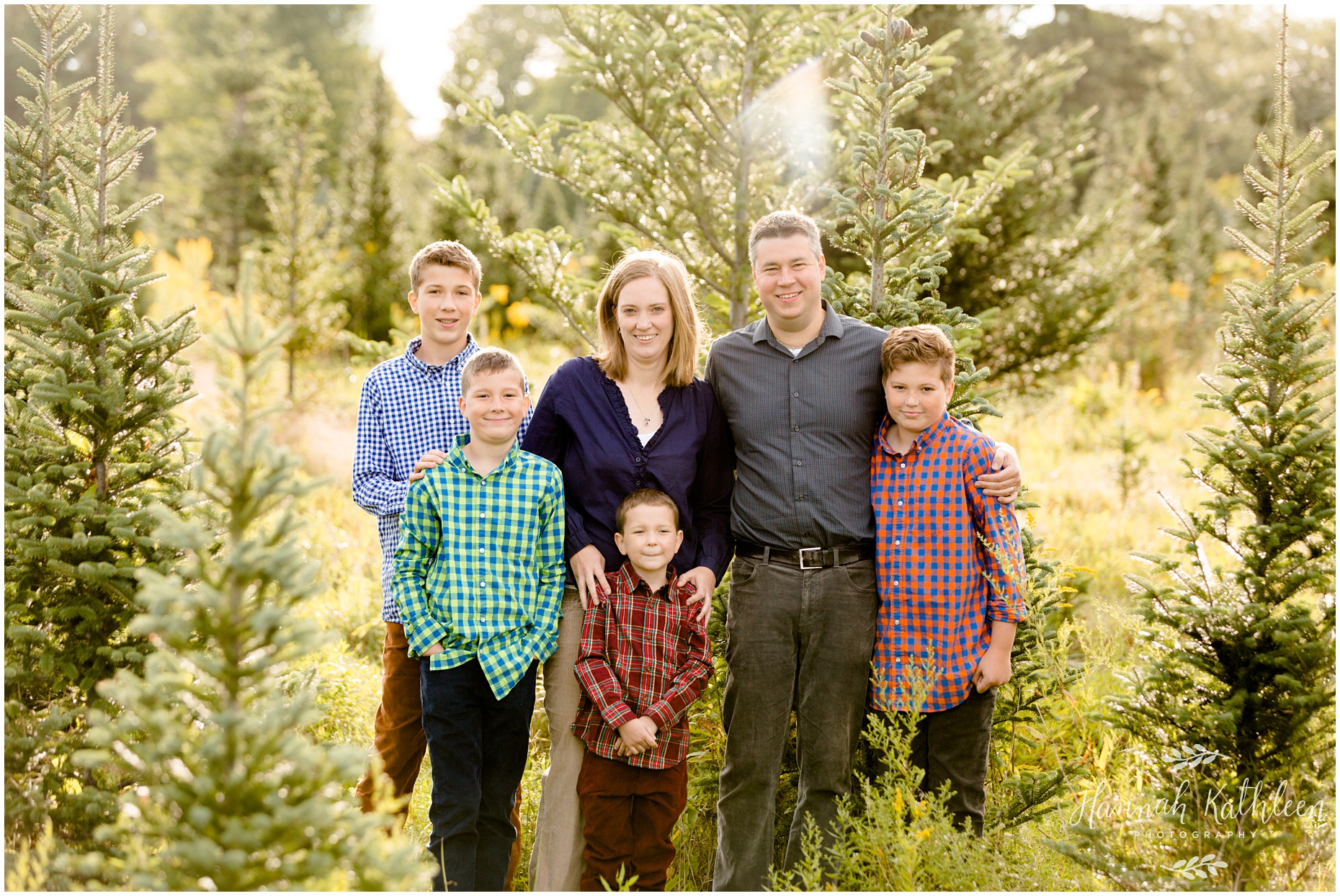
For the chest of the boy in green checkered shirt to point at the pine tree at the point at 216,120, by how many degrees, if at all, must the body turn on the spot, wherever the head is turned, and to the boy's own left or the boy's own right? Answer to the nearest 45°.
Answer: approximately 180°

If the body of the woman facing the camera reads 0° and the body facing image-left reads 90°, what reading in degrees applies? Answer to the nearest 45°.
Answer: approximately 0°

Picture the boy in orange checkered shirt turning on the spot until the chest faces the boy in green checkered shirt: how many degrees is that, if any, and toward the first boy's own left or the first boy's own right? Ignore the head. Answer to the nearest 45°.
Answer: approximately 45° to the first boy's own right

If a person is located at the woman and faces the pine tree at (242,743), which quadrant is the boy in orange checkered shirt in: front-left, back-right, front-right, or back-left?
back-left

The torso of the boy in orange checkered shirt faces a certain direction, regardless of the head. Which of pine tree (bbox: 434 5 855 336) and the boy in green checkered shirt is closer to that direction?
the boy in green checkered shirt
